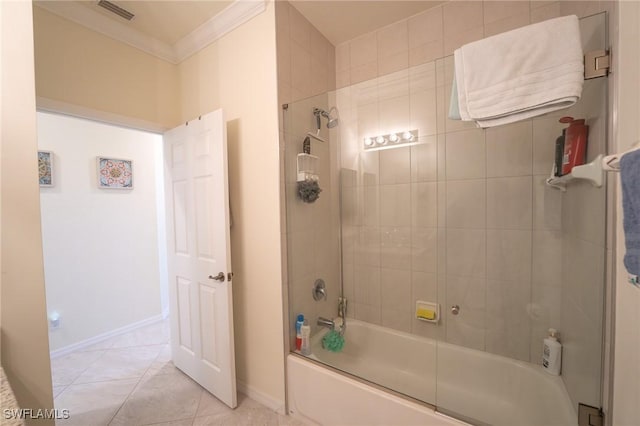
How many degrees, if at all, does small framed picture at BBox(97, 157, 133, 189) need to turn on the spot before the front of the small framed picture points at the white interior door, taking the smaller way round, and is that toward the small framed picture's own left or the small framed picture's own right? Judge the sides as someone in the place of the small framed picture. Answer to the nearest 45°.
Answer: approximately 45° to the small framed picture's own right

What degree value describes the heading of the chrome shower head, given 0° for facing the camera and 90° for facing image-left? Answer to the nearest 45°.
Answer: approximately 315°

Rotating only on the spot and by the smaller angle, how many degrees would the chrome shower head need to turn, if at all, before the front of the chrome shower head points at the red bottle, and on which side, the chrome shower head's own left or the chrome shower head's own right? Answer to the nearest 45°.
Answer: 0° — it already faces it

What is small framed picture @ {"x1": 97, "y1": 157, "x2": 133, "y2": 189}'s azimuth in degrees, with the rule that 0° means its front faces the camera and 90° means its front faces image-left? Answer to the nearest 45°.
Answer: approximately 315°

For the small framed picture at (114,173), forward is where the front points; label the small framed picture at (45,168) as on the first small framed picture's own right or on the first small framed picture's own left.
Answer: on the first small framed picture's own right

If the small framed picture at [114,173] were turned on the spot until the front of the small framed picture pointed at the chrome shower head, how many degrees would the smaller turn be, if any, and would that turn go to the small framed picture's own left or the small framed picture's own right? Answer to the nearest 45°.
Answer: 0° — it already faces it

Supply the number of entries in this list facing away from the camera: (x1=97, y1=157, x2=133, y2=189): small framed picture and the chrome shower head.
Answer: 0

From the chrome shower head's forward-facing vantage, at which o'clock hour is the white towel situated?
The white towel is roughly at 12 o'clock from the chrome shower head.
